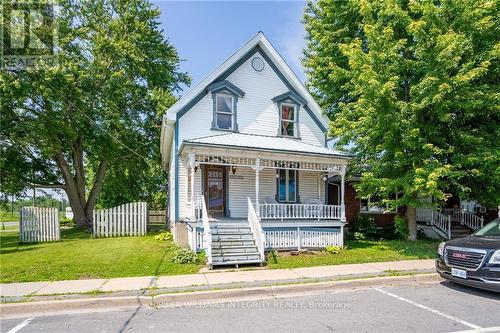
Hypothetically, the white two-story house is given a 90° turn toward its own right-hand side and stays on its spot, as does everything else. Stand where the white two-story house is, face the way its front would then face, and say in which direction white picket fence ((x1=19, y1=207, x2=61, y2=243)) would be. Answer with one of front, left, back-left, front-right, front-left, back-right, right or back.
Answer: front

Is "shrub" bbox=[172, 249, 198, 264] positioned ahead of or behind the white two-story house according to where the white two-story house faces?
ahead

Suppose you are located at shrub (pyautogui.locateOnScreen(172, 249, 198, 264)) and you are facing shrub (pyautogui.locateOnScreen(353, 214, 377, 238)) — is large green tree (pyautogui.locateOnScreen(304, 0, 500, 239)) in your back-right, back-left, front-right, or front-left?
front-right

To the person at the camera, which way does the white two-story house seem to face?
facing the viewer

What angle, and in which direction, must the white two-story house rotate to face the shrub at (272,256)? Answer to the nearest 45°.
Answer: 0° — it already faces it

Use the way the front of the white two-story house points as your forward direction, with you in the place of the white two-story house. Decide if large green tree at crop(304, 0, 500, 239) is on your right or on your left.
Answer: on your left
